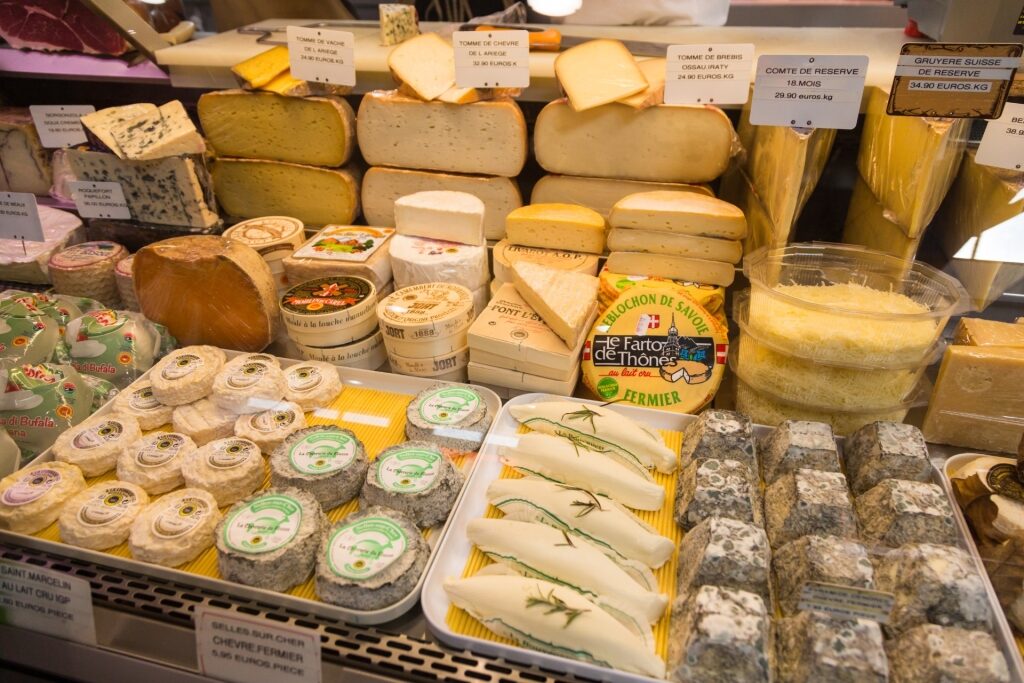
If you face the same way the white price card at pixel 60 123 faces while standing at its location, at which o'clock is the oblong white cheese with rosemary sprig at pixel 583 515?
The oblong white cheese with rosemary sprig is roughly at 11 o'clock from the white price card.

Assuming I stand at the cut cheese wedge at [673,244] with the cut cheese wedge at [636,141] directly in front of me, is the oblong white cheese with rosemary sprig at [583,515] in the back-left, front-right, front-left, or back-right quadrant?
back-left

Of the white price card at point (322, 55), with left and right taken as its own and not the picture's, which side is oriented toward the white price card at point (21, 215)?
right

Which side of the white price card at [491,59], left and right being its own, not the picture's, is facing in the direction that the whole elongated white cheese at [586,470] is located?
front
